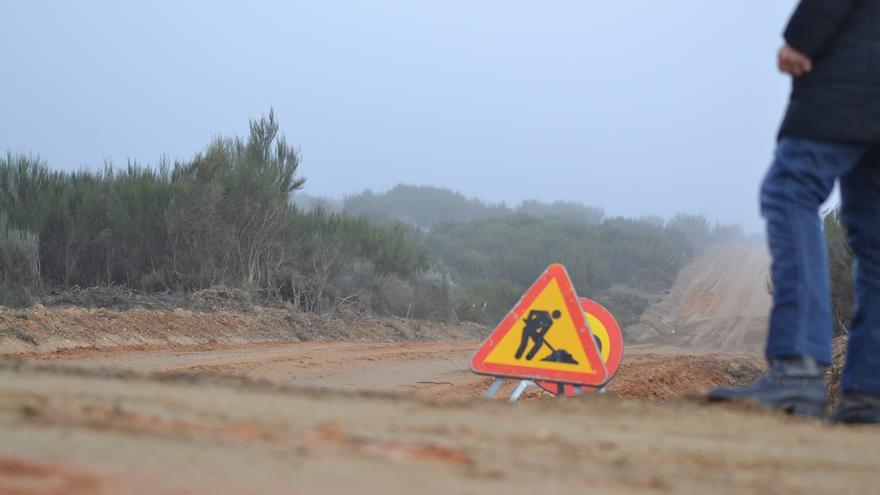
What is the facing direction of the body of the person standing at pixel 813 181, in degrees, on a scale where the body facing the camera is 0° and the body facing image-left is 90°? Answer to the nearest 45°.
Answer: approximately 90°

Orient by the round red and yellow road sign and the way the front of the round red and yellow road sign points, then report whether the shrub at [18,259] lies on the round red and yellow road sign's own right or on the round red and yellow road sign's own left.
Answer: on the round red and yellow road sign's own right

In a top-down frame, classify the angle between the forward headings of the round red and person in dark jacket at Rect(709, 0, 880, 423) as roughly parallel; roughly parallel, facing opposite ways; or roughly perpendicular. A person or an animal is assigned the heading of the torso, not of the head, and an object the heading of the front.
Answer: roughly perpendicular

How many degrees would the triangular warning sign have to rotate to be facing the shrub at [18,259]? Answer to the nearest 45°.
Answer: approximately 135° to its right

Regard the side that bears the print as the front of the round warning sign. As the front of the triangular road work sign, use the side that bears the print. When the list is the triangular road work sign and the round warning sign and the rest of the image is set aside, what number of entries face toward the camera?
2

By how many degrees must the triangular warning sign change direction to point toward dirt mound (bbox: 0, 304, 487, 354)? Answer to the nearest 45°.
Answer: approximately 135° to its right

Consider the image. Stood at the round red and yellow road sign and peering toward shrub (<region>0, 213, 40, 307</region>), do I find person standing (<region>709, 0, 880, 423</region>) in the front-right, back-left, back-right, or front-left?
back-left

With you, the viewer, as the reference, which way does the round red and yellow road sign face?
facing the viewer

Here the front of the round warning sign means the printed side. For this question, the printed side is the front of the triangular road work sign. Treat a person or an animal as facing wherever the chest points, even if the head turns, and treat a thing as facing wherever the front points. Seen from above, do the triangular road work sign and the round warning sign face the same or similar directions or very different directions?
same or similar directions

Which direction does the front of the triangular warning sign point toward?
toward the camera

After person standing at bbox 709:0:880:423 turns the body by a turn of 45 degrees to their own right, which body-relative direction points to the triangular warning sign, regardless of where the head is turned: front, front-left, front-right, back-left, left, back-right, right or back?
front
